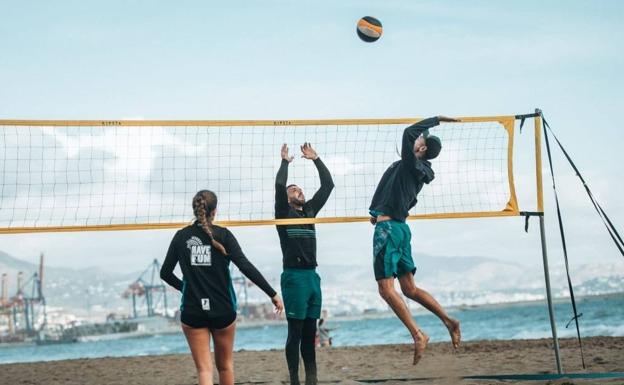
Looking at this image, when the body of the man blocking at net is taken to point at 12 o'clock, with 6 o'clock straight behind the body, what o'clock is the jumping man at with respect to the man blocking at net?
The jumping man is roughly at 11 o'clock from the man blocking at net.

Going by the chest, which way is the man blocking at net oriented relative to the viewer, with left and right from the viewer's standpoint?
facing the viewer and to the right of the viewer

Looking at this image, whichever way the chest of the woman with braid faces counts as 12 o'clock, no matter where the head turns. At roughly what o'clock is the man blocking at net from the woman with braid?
The man blocking at net is roughly at 1 o'clock from the woman with braid.

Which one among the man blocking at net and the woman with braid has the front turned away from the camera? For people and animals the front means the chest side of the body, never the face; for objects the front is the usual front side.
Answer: the woman with braid

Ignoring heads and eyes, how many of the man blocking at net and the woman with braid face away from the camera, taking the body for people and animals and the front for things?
1

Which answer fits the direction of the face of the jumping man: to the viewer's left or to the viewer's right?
to the viewer's left

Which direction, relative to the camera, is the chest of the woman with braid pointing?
away from the camera

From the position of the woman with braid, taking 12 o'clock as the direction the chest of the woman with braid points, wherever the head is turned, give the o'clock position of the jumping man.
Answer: The jumping man is roughly at 2 o'clock from the woman with braid.
